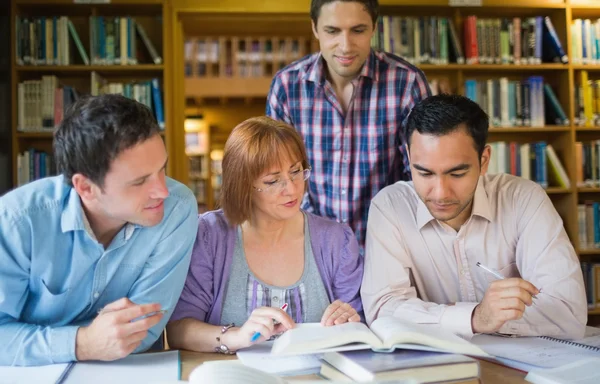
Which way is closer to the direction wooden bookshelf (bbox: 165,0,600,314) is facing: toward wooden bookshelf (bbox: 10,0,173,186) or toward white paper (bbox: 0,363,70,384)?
the white paper

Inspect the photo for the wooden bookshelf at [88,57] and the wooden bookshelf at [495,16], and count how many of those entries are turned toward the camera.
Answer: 2

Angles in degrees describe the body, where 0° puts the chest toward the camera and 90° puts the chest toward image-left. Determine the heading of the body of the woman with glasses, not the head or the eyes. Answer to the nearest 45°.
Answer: approximately 0°

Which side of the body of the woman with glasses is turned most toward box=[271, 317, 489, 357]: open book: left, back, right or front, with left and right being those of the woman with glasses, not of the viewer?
front

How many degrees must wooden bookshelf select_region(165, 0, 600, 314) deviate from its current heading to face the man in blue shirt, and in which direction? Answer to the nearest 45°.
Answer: approximately 45° to its right

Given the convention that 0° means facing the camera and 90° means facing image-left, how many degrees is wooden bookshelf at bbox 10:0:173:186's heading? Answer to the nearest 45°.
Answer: approximately 0°
